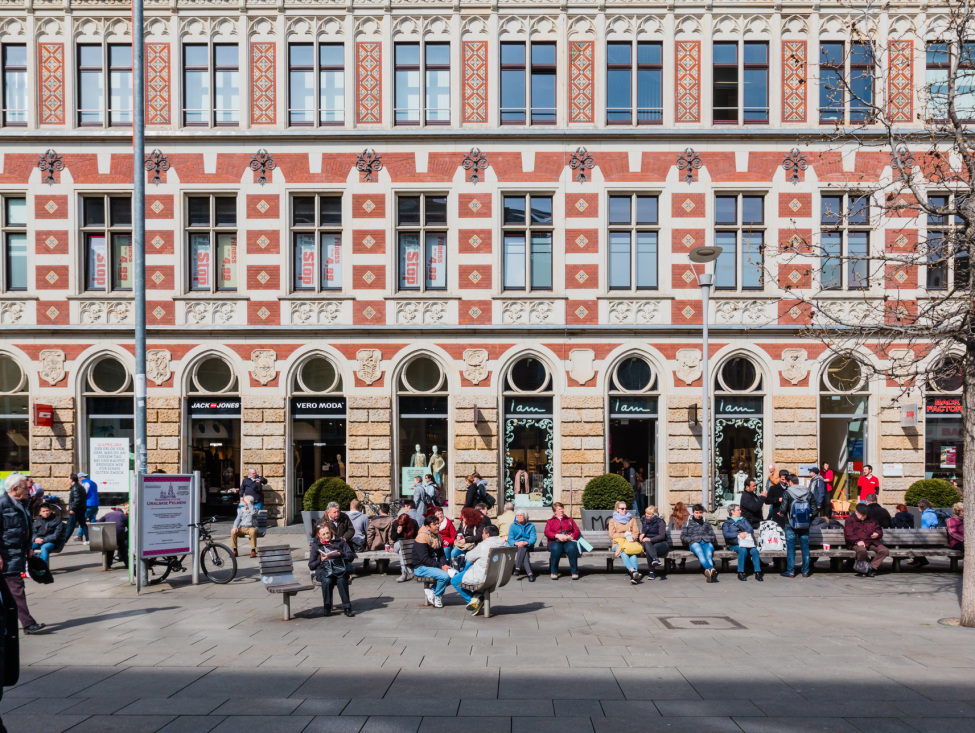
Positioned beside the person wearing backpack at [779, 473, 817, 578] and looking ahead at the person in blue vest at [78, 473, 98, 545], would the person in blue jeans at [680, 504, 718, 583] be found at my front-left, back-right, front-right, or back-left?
front-left

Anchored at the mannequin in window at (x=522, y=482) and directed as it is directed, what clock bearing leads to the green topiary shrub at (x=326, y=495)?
The green topiary shrub is roughly at 2 o'clock from the mannequin in window.

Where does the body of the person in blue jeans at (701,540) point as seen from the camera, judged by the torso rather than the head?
toward the camera

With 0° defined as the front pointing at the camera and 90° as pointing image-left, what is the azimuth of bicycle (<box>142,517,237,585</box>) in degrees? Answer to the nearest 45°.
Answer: approximately 270°

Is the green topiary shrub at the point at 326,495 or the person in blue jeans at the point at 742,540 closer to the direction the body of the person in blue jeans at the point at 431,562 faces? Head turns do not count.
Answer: the person in blue jeans

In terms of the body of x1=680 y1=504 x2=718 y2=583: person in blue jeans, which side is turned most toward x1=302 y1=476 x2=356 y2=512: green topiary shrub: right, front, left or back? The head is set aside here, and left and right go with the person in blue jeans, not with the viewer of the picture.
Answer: right

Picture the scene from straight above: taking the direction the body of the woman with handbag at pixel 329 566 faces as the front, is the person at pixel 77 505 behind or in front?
behind

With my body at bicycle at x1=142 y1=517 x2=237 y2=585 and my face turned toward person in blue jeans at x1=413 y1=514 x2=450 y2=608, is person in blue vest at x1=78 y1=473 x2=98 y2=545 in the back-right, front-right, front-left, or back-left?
back-left

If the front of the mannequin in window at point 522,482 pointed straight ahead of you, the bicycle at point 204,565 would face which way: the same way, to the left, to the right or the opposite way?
to the left

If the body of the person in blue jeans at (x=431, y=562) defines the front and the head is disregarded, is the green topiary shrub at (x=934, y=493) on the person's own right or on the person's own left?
on the person's own left

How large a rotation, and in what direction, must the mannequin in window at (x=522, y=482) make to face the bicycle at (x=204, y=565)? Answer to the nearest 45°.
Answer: approximately 45° to its right

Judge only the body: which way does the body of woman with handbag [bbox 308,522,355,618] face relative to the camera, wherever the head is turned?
toward the camera

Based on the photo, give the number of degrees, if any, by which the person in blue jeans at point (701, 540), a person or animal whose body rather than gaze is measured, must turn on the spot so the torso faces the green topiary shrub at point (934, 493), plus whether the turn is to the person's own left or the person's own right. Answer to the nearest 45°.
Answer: approximately 135° to the person's own left

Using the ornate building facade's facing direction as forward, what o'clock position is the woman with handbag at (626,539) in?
The woman with handbag is roughly at 11 o'clock from the ornate building facade.

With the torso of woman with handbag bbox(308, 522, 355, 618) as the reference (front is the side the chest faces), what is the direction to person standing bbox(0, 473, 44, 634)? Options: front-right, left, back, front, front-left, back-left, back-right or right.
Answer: right

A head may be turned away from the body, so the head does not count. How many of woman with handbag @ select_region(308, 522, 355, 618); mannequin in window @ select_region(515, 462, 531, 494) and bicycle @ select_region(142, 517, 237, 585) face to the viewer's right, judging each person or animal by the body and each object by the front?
1

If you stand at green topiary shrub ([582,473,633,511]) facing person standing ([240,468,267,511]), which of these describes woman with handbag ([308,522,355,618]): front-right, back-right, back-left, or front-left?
front-left

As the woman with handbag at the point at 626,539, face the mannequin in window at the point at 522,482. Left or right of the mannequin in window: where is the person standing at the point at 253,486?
left
